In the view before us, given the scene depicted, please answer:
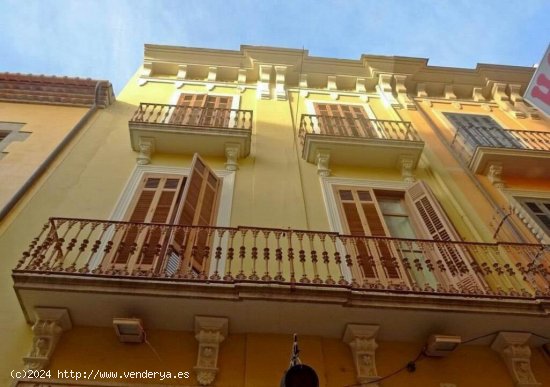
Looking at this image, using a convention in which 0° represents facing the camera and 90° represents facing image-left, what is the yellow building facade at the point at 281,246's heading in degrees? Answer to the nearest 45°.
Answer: approximately 0°
